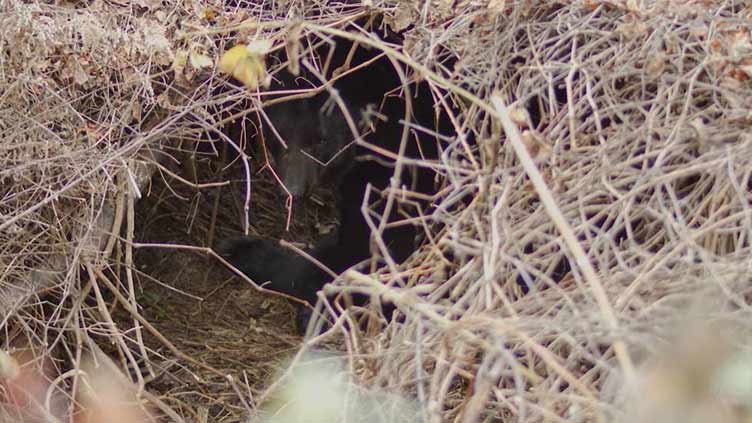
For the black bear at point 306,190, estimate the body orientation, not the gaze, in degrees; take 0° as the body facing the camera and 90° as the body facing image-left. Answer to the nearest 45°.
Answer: approximately 45°
